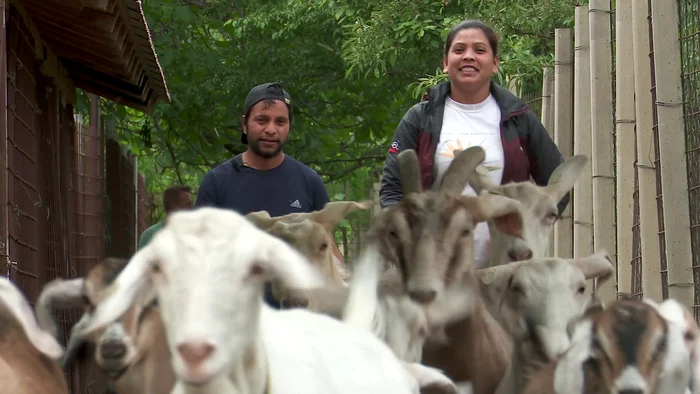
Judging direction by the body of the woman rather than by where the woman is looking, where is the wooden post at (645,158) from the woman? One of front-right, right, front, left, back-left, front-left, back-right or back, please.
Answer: back-left

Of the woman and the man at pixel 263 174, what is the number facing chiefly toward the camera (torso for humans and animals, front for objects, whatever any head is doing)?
2

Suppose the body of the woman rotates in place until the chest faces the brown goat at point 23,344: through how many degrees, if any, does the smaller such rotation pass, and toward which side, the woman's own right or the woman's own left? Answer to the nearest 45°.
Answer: approximately 45° to the woman's own right

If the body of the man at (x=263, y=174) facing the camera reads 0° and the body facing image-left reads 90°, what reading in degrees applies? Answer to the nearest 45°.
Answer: approximately 0°

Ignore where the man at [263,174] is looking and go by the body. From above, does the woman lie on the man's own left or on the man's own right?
on the man's own left

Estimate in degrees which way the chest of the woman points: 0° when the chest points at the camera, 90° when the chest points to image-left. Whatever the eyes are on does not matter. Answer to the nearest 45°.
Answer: approximately 0°

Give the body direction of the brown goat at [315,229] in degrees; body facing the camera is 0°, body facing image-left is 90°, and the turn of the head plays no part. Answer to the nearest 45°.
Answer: approximately 315°

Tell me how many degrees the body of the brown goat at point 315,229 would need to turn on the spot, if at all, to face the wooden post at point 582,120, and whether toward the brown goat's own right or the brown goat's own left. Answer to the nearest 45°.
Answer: approximately 90° to the brown goat's own left
